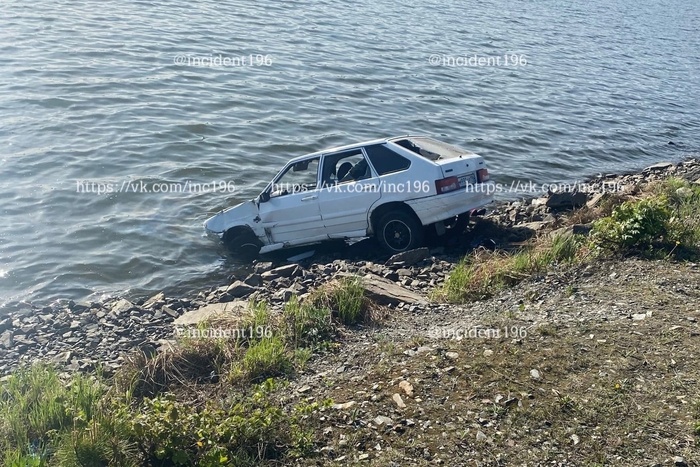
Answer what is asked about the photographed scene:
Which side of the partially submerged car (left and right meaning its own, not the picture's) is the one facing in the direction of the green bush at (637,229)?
back

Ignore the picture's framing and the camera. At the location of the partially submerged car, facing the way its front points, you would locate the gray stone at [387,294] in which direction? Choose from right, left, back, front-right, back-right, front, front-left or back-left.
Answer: back-left

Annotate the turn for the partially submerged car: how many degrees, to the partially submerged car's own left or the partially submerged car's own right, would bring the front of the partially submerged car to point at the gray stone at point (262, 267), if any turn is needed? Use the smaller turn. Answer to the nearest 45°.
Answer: approximately 45° to the partially submerged car's own left

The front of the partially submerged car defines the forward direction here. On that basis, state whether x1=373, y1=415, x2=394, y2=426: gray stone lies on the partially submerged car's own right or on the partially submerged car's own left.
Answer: on the partially submerged car's own left

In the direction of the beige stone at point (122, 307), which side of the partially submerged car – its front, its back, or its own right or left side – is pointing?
left

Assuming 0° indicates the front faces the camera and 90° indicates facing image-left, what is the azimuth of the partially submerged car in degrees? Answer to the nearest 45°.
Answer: approximately 135°

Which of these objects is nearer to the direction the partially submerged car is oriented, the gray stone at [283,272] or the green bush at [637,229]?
the gray stone

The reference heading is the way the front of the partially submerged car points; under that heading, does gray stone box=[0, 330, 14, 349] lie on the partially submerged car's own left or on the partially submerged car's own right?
on the partially submerged car's own left

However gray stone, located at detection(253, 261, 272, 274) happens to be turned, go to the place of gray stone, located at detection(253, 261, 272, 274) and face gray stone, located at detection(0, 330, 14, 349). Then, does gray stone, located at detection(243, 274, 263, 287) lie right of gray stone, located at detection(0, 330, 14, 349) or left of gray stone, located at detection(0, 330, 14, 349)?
left

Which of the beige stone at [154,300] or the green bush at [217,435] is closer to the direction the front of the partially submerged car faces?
the beige stone

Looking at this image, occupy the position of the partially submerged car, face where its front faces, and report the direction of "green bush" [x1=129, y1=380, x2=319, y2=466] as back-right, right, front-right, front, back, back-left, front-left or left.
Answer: back-left
